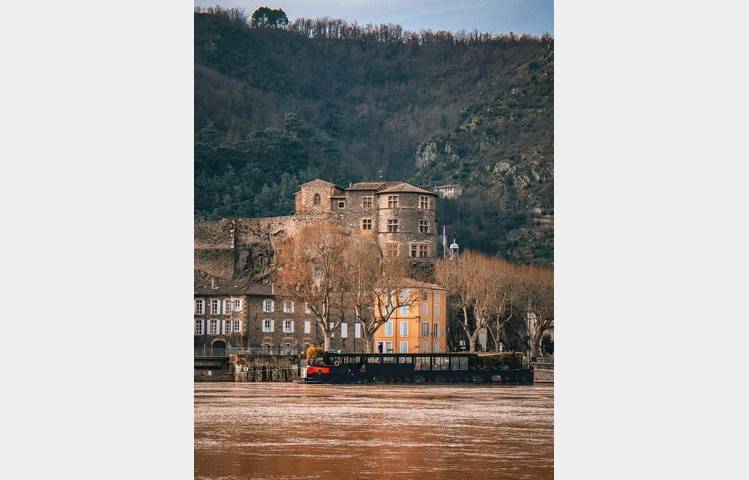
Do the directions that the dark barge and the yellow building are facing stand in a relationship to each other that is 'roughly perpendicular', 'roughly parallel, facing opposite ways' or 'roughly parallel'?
roughly perpendicular

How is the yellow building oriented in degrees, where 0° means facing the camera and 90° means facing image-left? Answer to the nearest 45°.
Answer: approximately 0°

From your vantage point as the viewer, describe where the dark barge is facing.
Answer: facing to the left of the viewer

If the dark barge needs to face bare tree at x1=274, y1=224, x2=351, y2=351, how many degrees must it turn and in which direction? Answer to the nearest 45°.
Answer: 0° — it already faces it

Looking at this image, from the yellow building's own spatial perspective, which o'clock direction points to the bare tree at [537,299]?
The bare tree is roughly at 10 o'clock from the yellow building.
